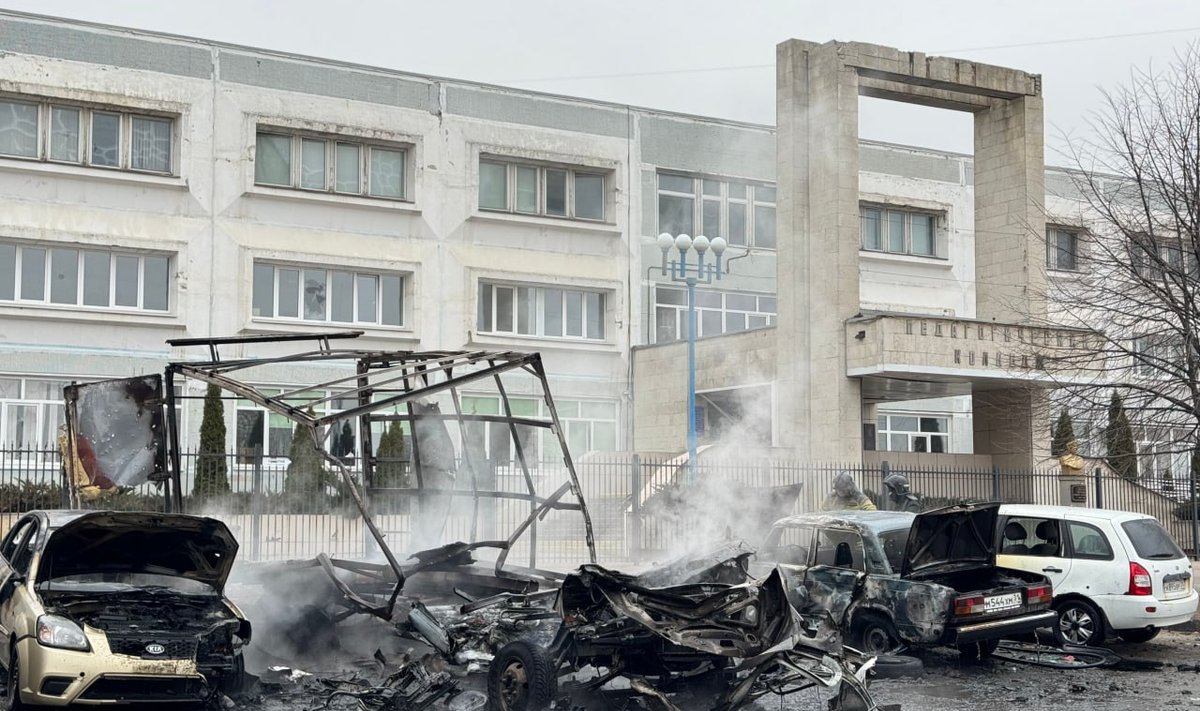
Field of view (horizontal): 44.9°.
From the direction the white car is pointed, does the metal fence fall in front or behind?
in front

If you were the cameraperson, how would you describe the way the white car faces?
facing away from the viewer and to the left of the viewer

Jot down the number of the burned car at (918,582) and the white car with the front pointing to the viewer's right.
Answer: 0

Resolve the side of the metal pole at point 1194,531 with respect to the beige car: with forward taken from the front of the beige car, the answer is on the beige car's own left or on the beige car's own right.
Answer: on the beige car's own left

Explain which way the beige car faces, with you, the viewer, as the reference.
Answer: facing the viewer and to the right of the viewer

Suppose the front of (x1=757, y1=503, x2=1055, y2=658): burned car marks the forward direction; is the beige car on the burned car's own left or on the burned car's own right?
on the burned car's own left

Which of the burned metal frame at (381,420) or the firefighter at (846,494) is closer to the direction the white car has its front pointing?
the firefighter

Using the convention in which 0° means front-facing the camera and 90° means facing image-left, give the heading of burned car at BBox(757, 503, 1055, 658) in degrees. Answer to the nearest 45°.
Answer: approximately 135°

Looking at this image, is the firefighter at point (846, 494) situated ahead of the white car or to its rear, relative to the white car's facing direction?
ahead

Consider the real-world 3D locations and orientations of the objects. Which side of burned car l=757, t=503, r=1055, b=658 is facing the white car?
right

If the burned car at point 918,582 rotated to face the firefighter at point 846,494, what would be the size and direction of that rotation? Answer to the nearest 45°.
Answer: approximately 45° to its right

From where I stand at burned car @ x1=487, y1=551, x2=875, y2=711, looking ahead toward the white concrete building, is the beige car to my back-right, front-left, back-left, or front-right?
front-left

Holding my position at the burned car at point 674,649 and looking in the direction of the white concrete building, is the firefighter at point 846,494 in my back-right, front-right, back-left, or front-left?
front-right

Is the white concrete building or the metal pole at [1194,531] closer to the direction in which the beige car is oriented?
the metal pole

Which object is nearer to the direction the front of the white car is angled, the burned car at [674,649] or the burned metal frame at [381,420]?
the burned metal frame

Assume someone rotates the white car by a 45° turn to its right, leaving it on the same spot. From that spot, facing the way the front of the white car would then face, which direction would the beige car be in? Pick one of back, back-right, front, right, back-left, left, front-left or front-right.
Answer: back-left
